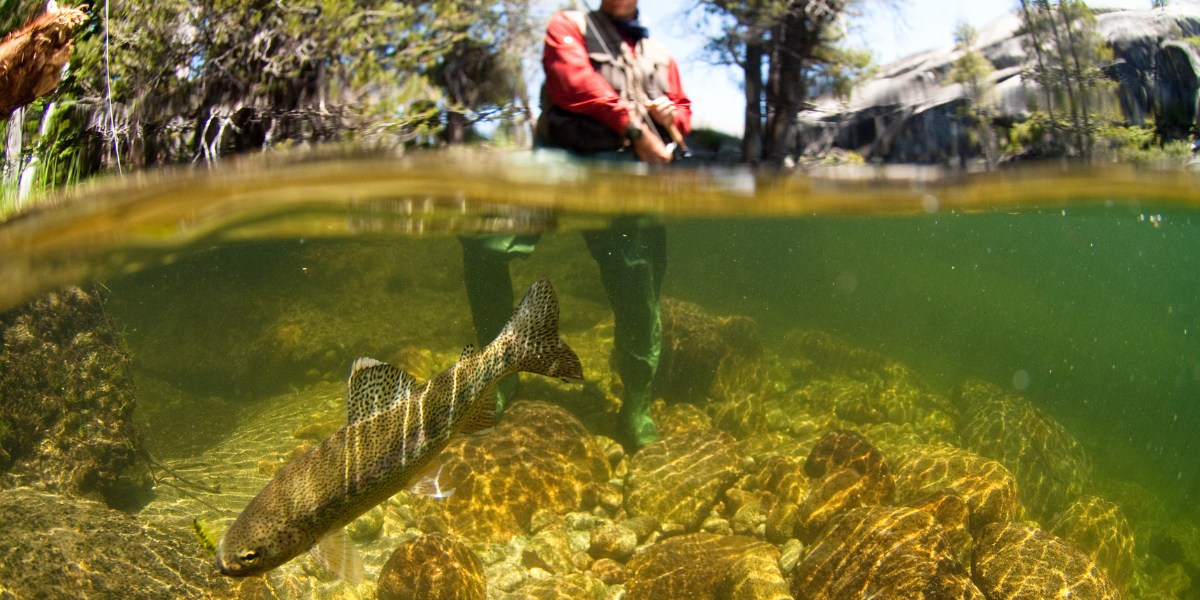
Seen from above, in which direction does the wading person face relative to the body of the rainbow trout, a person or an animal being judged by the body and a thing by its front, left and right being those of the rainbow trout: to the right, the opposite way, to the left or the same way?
to the left

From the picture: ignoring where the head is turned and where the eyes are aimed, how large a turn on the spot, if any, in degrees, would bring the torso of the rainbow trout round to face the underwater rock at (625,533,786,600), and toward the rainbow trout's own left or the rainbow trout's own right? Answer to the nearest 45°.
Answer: approximately 180°

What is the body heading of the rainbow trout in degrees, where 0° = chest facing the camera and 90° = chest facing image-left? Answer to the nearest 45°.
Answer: approximately 45°

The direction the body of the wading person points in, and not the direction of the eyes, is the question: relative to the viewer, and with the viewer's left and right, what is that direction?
facing the viewer and to the right of the viewer

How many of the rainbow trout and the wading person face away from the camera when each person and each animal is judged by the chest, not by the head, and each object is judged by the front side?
0

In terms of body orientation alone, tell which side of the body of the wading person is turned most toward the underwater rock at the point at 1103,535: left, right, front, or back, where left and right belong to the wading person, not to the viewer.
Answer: left
